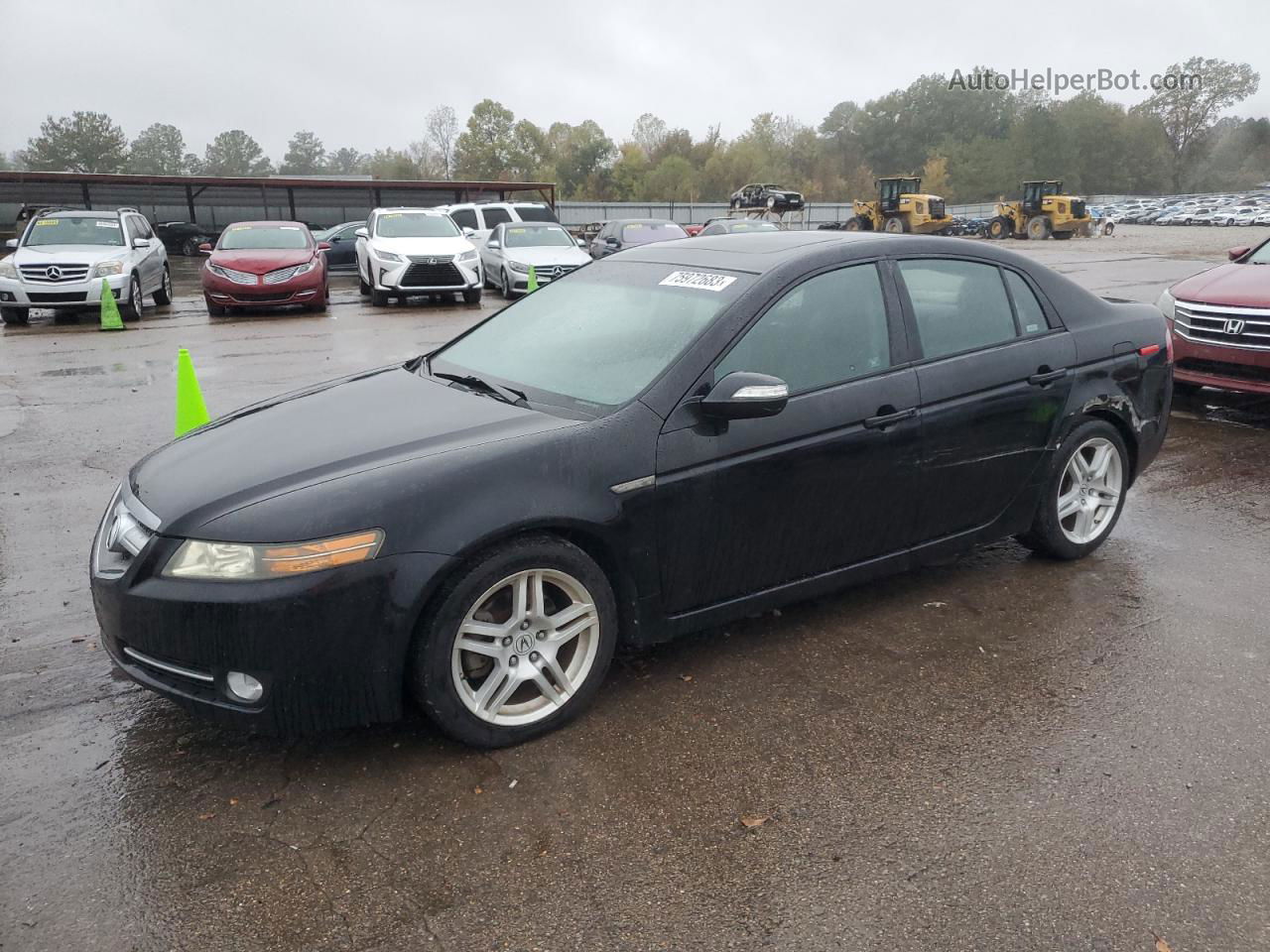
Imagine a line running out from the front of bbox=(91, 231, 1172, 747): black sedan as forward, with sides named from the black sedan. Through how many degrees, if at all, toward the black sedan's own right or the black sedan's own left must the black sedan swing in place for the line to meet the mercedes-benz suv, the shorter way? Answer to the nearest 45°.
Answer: approximately 90° to the black sedan's own right

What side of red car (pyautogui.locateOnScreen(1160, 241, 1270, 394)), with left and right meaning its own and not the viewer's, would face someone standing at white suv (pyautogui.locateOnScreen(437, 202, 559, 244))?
right

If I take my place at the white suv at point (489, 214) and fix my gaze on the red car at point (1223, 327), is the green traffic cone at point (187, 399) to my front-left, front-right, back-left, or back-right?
front-right

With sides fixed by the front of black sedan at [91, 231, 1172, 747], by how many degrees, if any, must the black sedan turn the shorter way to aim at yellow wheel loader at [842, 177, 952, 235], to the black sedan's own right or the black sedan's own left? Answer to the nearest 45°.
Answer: approximately 135° to the black sedan's own right

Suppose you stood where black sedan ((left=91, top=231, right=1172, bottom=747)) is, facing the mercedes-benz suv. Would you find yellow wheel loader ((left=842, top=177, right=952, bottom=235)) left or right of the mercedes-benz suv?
right

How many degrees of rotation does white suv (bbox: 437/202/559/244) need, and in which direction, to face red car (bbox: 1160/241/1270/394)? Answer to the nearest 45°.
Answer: approximately 90° to its left

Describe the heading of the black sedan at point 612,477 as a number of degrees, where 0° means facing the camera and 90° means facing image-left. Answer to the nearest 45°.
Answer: approximately 45°

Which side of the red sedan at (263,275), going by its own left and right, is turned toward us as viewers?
front

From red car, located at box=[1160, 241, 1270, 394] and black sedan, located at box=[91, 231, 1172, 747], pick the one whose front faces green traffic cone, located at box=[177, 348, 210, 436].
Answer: the red car

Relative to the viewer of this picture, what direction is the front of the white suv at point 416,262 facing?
facing the viewer

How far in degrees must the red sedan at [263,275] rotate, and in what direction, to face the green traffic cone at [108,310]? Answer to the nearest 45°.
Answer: approximately 45° to its right
